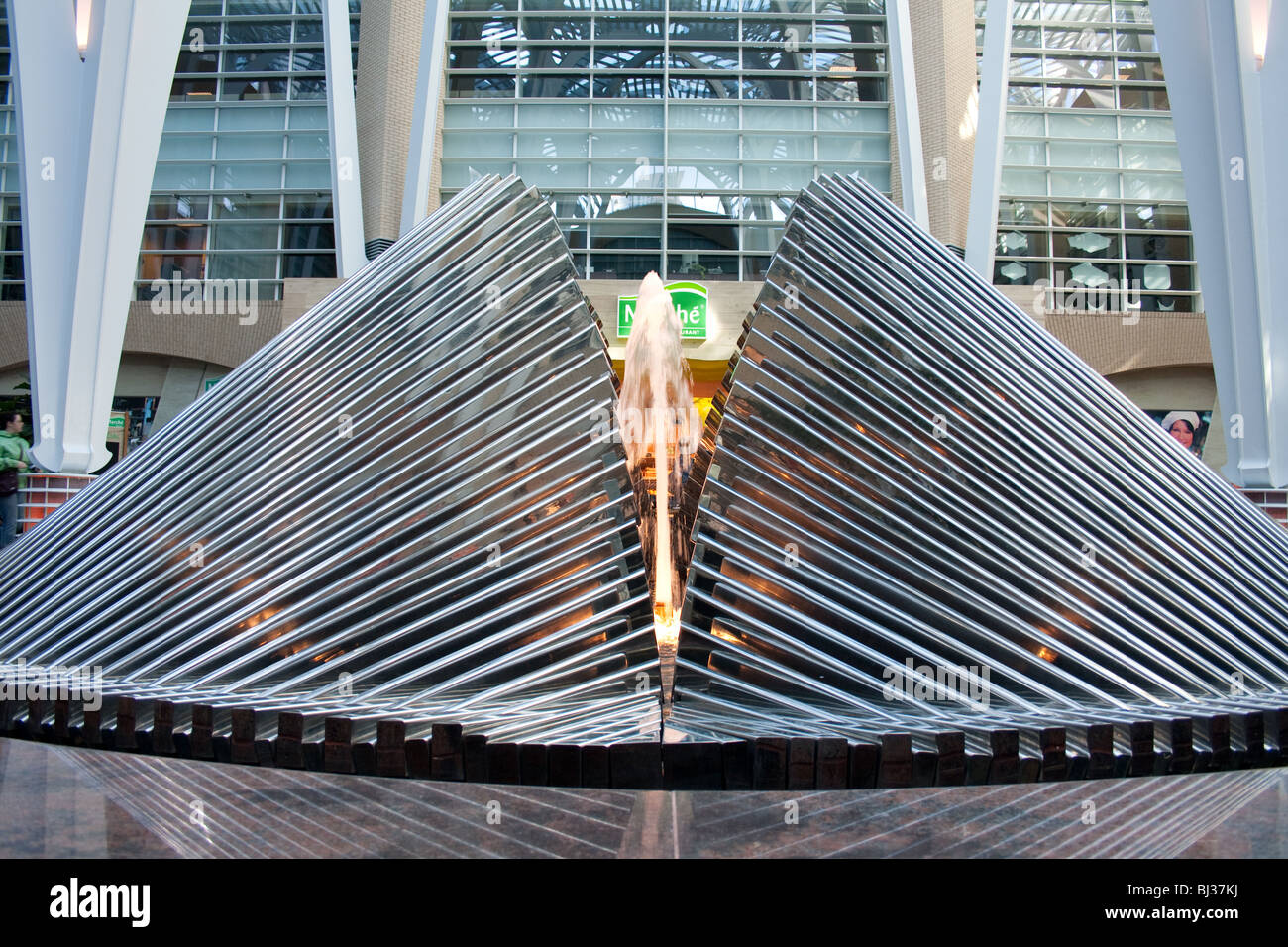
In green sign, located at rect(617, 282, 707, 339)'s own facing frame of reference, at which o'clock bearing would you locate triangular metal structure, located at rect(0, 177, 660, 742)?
The triangular metal structure is roughly at 12 o'clock from the green sign.

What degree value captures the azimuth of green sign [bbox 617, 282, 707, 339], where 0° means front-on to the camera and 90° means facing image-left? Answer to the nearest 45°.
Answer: approximately 0°
